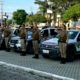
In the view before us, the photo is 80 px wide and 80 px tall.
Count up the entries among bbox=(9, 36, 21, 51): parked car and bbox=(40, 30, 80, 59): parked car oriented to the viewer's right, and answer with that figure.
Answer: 0

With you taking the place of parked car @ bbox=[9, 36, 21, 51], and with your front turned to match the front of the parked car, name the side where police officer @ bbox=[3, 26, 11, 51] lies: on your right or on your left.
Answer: on your right

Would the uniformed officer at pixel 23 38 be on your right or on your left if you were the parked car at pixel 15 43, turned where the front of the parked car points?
on your left

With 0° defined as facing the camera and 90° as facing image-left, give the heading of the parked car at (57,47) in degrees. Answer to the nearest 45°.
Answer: approximately 45°

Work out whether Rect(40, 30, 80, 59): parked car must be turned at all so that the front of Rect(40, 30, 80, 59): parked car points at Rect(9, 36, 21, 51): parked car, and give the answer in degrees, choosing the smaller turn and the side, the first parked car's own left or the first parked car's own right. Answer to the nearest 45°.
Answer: approximately 90° to the first parked car's own right

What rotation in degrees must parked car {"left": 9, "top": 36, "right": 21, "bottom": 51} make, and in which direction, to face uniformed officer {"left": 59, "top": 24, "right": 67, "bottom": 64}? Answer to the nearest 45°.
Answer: approximately 90° to its left

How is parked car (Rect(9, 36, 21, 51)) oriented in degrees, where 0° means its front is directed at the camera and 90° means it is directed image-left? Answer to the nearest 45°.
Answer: approximately 45°

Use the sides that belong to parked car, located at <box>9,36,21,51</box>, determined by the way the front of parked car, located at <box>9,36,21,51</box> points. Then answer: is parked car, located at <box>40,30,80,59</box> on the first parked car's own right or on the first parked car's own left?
on the first parked car's own left
